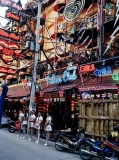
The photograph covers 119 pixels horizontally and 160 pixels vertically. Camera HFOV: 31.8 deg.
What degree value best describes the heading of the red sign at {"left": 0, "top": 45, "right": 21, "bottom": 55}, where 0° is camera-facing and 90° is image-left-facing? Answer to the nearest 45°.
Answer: approximately 315°

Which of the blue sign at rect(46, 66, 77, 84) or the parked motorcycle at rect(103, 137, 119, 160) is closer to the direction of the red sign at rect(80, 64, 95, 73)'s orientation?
the parked motorcycle

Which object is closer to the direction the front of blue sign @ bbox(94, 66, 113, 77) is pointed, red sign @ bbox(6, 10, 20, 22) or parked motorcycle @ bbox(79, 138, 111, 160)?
the parked motorcycle

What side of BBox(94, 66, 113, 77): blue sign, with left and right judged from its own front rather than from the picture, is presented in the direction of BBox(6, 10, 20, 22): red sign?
right

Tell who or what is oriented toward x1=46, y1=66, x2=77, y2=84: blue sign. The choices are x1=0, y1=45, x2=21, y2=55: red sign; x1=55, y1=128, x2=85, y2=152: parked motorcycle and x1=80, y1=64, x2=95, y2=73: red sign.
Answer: x1=0, y1=45, x2=21, y2=55: red sign

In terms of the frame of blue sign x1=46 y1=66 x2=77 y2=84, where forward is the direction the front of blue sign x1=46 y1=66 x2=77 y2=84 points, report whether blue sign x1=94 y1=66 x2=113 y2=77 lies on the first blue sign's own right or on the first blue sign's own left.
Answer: on the first blue sign's own left

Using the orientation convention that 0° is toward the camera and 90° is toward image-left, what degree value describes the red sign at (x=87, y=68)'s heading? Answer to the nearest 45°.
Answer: approximately 45°

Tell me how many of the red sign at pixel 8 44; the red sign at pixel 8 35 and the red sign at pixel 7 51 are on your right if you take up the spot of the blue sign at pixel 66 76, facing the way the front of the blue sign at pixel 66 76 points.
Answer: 3
